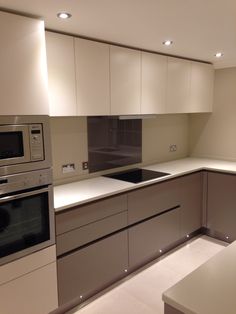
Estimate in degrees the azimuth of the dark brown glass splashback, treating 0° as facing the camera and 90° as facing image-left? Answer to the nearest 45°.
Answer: approximately 315°

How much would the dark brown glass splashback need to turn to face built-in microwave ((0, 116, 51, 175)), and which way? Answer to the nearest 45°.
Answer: approximately 90° to its right

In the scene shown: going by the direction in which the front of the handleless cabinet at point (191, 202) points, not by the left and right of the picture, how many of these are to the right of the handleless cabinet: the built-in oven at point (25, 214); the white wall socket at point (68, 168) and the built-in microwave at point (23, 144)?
3

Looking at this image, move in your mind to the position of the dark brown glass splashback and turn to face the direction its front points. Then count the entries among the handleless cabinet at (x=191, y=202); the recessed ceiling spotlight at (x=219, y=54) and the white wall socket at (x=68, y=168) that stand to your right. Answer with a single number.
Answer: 1

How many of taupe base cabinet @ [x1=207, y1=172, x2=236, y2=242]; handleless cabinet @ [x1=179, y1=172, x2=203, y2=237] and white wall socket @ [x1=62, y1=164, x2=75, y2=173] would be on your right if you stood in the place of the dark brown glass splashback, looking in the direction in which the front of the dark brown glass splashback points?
1

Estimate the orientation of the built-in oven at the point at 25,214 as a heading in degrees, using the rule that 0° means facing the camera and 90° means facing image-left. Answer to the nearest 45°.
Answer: approximately 315°

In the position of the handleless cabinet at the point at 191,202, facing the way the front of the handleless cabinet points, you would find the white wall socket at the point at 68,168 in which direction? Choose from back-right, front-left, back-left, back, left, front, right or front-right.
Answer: right

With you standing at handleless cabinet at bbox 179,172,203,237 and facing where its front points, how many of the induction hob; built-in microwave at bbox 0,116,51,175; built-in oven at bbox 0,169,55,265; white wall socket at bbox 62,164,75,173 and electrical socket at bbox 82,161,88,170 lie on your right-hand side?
5

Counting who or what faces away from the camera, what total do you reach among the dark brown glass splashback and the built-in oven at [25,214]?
0
